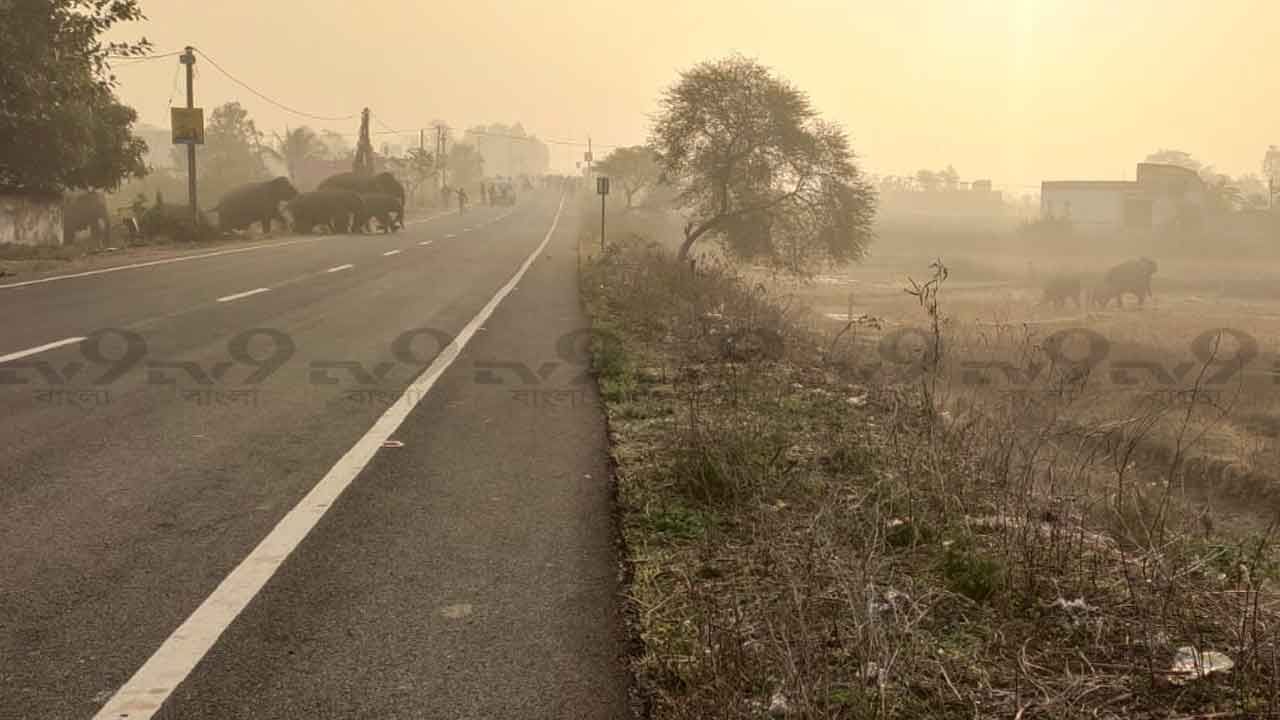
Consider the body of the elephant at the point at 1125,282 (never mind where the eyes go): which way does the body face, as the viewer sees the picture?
to the viewer's right

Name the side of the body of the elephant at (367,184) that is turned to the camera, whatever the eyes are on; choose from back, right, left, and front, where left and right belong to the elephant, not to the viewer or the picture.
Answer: right
